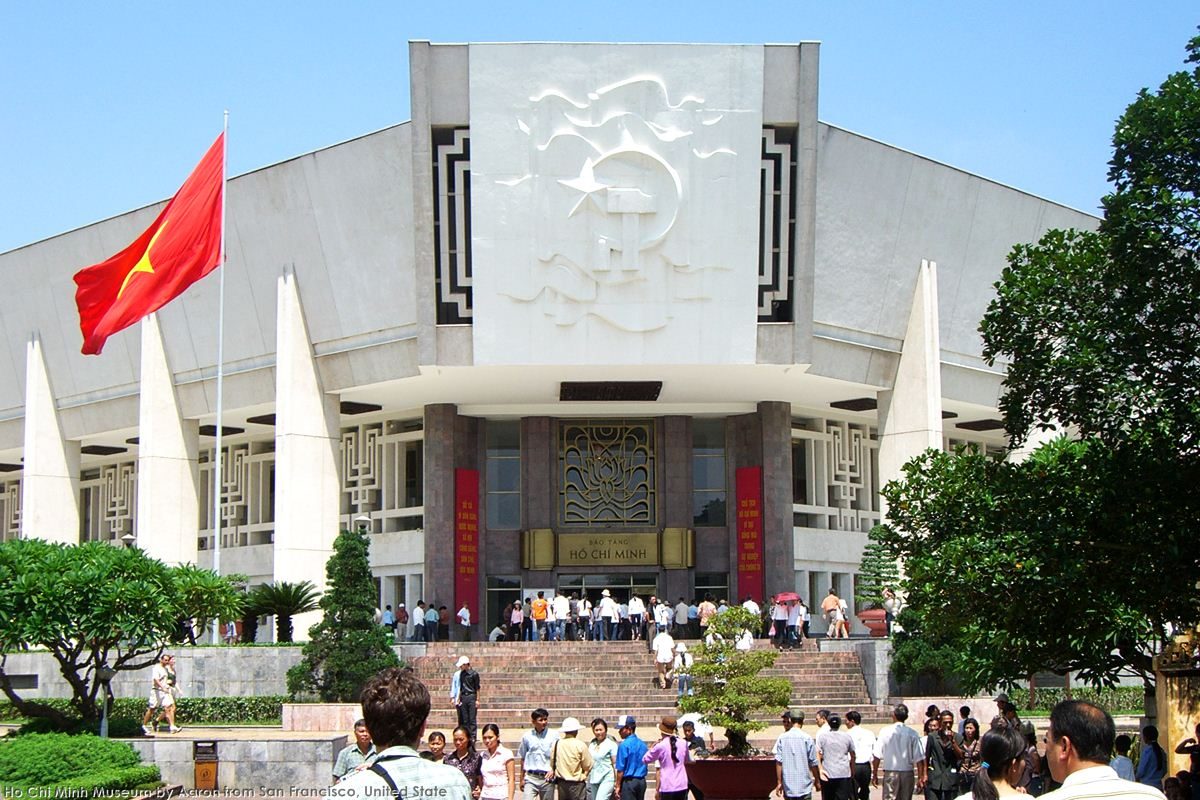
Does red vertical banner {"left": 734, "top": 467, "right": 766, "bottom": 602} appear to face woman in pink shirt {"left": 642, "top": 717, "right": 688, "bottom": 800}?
yes

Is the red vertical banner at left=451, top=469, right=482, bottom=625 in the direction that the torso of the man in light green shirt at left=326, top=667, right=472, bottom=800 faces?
yes

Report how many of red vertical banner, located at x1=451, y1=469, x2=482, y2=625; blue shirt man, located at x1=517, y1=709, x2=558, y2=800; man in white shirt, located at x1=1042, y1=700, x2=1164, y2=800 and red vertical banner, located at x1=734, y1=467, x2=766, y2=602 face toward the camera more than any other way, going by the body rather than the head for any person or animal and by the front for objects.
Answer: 3

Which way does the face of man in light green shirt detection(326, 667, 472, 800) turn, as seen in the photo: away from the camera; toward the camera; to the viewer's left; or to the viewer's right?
away from the camera

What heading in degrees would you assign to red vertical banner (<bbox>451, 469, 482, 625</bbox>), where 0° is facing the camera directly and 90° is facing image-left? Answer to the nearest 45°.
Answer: approximately 0°
